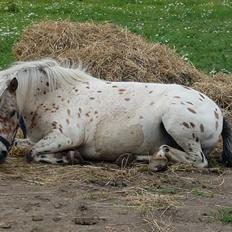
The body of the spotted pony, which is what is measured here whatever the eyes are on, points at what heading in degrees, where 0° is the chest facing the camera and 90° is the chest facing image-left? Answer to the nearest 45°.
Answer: approximately 90°

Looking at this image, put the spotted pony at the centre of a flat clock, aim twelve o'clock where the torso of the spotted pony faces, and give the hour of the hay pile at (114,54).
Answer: The hay pile is roughly at 3 o'clock from the spotted pony.
